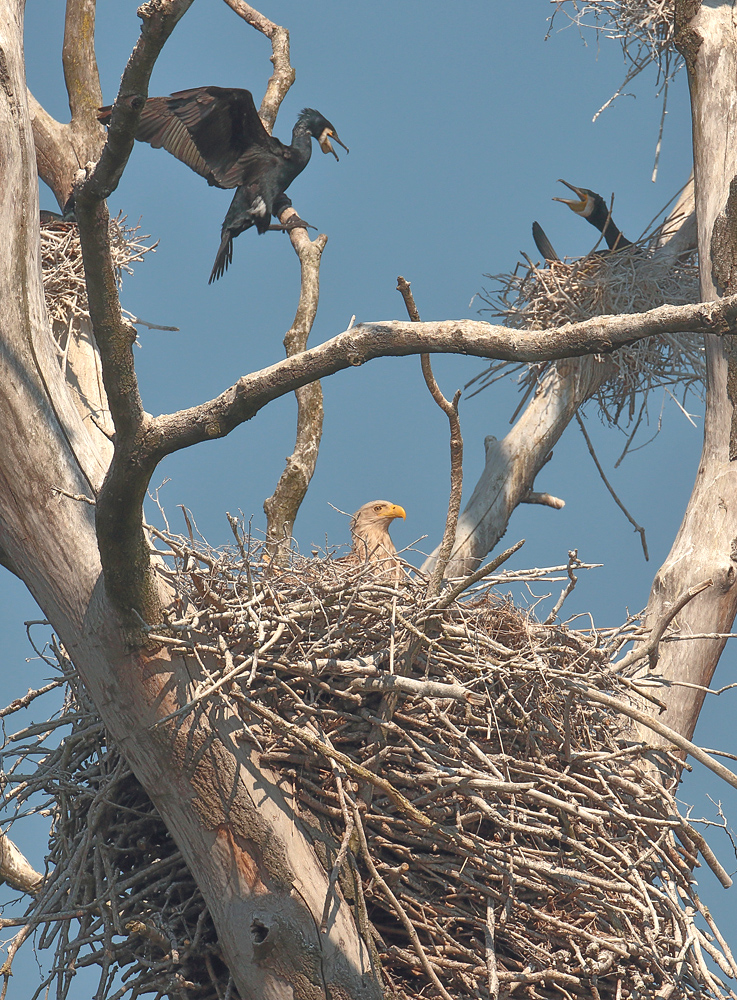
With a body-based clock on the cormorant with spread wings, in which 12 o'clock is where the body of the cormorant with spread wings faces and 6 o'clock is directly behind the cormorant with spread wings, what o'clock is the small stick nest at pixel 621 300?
The small stick nest is roughly at 11 o'clock from the cormorant with spread wings.

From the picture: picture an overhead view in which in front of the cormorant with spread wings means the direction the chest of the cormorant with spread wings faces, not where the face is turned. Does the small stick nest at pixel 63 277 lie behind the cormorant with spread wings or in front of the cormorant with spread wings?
behind

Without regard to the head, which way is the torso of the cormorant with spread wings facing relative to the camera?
to the viewer's right
